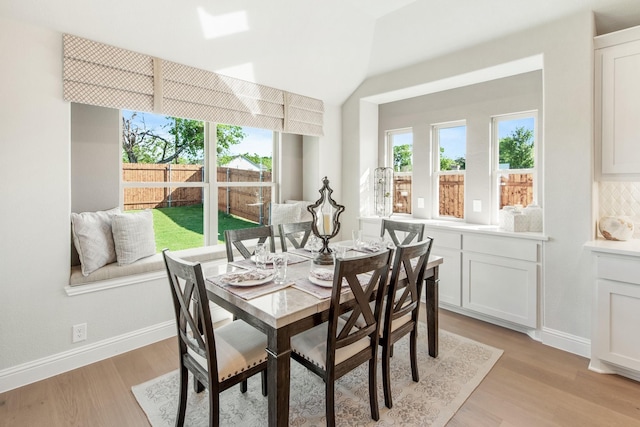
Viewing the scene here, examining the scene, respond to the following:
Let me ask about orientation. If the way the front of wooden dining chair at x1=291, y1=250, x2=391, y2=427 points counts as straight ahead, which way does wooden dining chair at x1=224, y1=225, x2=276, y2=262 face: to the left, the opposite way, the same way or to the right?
the opposite way

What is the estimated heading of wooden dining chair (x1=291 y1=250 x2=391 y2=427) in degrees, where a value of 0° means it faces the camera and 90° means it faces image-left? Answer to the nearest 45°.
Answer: approximately 135°

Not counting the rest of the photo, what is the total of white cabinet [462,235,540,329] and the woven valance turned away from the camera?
0

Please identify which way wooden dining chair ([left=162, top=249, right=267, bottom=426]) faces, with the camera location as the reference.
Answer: facing away from the viewer and to the right of the viewer

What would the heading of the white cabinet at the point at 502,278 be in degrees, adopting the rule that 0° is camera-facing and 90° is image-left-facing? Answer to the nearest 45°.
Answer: approximately 45°

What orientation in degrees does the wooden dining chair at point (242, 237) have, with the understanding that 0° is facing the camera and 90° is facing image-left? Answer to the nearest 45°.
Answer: approximately 315°

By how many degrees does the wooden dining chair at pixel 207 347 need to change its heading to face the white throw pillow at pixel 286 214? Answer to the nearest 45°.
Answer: approximately 45° to its left

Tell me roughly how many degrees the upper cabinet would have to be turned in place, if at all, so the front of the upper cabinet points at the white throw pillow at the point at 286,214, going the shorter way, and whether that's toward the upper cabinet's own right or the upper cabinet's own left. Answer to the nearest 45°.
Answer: approximately 45° to the upper cabinet's own right
